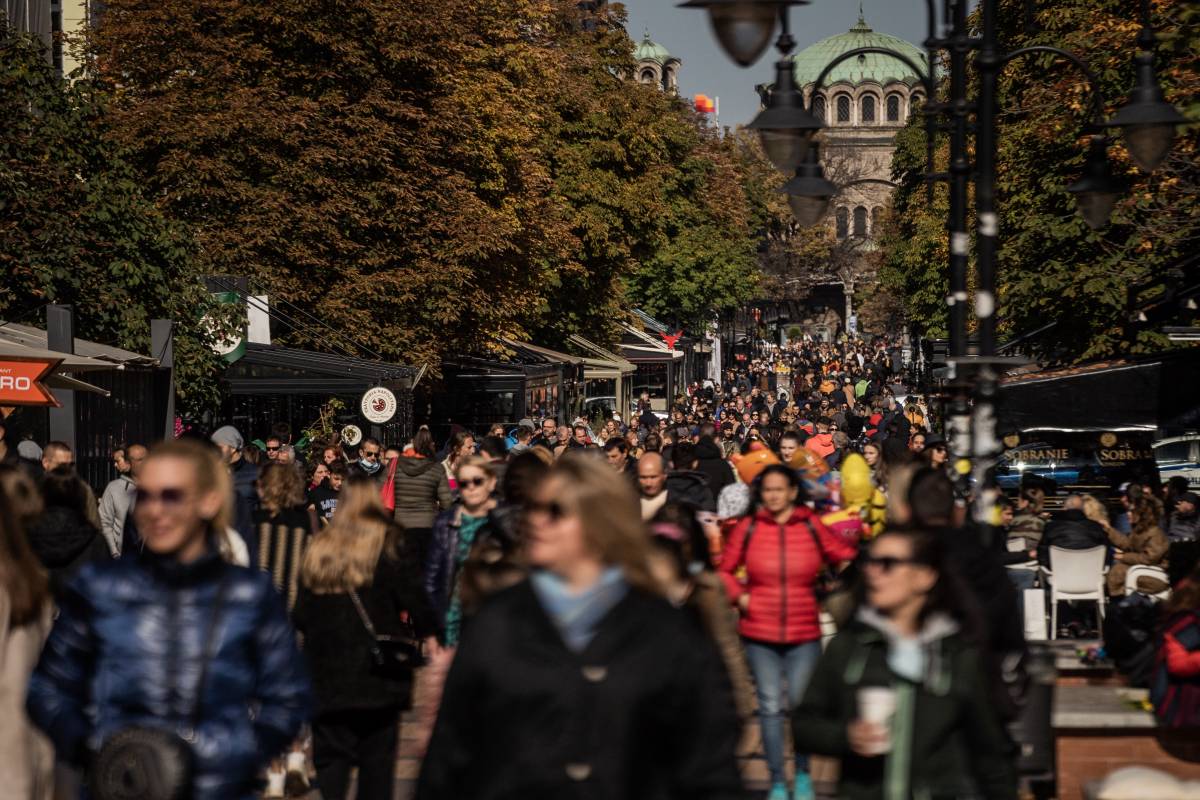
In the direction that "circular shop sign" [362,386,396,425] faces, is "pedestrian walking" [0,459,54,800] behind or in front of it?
in front

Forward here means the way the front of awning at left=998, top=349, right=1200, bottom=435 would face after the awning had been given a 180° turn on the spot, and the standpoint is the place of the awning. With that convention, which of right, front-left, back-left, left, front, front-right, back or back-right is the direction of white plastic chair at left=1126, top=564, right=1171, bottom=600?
back-right

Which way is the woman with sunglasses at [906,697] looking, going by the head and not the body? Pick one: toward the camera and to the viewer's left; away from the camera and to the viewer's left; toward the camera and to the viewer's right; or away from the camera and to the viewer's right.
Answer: toward the camera and to the viewer's left

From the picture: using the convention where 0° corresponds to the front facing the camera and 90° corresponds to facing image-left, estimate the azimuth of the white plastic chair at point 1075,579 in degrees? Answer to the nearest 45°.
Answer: approximately 180°

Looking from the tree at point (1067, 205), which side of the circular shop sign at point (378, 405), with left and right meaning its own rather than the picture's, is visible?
left

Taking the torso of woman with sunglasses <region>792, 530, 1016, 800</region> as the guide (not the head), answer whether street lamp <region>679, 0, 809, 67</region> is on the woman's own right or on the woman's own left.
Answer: on the woman's own right

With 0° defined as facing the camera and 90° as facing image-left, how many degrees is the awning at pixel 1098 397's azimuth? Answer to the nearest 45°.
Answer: approximately 45°

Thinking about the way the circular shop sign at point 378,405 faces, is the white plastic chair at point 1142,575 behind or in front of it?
in front

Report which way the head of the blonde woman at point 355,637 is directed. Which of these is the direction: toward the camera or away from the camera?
away from the camera

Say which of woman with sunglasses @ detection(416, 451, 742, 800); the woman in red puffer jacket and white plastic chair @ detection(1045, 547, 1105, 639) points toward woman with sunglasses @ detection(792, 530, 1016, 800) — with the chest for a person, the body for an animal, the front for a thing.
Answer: the woman in red puffer jacket
